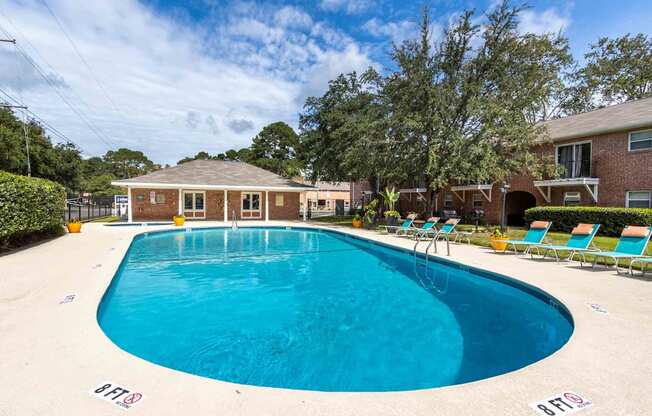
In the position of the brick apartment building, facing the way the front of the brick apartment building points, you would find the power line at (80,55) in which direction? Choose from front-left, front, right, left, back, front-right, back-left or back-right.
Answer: front

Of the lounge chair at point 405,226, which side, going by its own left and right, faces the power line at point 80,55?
front

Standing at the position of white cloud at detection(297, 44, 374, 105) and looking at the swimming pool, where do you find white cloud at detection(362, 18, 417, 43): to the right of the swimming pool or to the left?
left

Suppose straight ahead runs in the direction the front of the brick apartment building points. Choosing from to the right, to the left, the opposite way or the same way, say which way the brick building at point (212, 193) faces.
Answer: to the left

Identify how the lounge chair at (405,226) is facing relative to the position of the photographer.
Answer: facing to the left of the viewer

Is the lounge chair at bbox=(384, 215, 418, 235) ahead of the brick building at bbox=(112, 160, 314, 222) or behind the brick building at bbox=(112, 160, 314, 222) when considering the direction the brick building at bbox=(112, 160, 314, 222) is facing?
ahead

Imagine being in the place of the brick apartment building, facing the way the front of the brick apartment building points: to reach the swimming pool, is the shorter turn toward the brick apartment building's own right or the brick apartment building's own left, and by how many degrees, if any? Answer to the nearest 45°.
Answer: approximately 45° to the brick apartment building's own left

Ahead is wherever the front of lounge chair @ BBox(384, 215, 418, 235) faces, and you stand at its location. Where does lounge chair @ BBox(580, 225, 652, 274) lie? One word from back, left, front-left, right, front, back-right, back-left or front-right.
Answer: back-left

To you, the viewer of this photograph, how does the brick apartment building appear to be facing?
facing the viewer and to the left of the viewer

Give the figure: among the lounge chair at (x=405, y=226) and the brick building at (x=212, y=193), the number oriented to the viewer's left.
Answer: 1

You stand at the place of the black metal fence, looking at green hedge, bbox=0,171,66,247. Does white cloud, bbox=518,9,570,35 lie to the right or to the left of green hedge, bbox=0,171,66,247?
left

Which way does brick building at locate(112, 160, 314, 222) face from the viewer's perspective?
toward the camera

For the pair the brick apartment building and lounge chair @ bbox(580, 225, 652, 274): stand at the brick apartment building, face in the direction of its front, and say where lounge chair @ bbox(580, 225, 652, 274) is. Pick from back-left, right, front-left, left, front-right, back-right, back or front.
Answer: front-left
